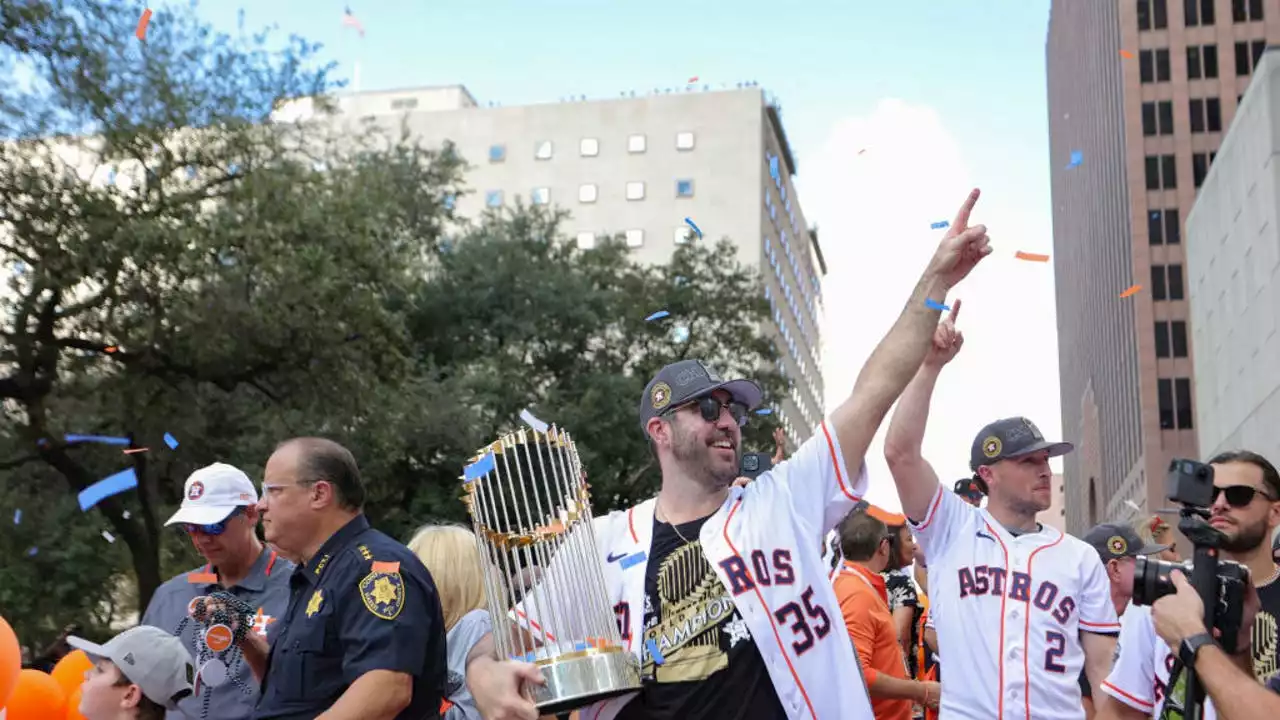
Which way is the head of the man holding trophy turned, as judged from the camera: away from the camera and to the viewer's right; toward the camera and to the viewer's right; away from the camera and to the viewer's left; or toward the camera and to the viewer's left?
toward the camera and to the viewer's right

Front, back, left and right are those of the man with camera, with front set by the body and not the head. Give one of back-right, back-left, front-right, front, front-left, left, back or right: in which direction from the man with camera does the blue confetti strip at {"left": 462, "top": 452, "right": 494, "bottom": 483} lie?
front

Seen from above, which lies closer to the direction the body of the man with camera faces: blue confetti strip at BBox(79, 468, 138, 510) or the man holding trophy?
the man holding trophy

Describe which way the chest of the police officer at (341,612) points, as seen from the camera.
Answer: to the viewer's left

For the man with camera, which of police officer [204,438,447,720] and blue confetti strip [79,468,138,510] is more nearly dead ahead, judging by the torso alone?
the police officer

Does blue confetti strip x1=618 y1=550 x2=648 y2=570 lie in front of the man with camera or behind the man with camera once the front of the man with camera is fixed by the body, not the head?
in front

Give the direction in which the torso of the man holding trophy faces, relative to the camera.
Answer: toward the camera

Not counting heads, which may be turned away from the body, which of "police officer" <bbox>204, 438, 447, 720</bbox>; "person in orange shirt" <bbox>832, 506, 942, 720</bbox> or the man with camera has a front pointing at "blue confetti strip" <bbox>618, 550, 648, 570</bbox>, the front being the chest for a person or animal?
the man with camera

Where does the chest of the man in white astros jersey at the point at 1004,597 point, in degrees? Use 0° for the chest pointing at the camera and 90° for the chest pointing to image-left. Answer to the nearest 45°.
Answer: approximately 0°

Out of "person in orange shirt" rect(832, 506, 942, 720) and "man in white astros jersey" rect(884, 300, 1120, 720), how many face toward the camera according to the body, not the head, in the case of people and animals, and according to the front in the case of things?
1
